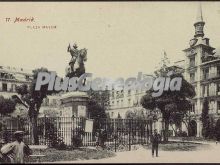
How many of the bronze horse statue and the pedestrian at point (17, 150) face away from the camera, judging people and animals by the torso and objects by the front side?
0

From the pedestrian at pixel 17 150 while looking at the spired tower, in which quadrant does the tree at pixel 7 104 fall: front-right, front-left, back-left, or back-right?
front-left

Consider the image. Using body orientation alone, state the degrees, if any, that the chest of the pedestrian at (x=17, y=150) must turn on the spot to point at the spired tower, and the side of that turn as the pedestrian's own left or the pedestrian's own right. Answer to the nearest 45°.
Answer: approximately 135° to the pedestrian's own left

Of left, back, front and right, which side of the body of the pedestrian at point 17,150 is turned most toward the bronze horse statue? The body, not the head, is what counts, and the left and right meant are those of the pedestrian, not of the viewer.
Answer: back

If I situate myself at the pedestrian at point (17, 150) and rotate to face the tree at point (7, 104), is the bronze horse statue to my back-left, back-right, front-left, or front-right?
front-right

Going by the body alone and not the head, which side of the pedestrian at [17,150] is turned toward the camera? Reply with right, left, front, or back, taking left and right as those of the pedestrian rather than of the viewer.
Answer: front

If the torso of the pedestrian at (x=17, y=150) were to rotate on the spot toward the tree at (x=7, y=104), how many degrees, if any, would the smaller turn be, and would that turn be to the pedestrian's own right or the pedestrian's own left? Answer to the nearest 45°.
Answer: approximately 180°

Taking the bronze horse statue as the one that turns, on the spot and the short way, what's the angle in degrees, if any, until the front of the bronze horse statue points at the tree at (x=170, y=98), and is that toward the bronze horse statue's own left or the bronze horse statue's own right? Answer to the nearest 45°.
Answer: approximately 90° to the bronze horse statue's own left

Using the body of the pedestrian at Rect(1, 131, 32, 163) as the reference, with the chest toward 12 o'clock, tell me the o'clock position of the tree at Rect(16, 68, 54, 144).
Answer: The tree is roughly at 6 o'clock from the pedestrian.
